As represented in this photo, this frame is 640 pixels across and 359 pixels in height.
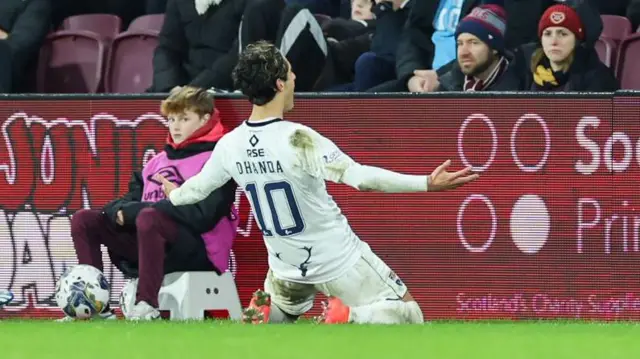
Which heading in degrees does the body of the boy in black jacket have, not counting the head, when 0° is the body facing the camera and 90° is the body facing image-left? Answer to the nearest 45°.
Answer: approximately 45°

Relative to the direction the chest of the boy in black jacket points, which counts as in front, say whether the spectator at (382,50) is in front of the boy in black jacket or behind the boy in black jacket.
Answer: behind

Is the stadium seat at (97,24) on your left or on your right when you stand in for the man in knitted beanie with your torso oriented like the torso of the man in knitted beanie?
on your right

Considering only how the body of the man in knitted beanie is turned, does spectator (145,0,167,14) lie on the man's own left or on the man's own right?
on the man's own right

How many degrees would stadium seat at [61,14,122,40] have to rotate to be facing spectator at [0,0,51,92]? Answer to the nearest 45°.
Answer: approximately 45° to its right

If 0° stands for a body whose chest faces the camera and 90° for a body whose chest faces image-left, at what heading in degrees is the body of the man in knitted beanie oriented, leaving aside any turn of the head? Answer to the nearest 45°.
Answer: approximately 45°
